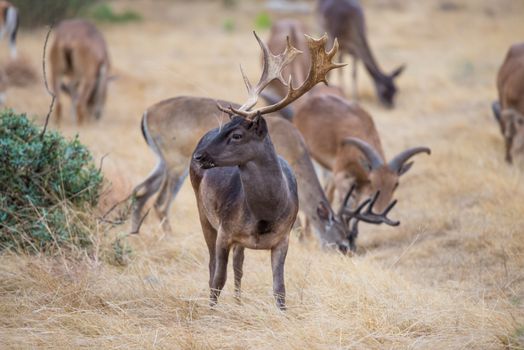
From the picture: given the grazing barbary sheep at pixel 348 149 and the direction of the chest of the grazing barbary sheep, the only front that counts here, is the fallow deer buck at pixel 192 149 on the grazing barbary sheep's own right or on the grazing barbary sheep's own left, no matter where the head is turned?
on the grazing barbary sheep's own right

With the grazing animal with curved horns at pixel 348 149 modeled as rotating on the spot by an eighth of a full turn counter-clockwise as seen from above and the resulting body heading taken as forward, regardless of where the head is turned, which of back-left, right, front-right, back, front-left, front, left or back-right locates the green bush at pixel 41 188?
back-right

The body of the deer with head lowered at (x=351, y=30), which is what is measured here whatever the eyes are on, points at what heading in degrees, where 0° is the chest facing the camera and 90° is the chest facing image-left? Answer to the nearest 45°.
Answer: approximately 315°
